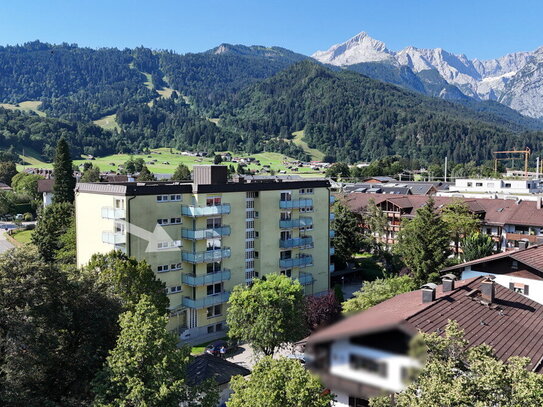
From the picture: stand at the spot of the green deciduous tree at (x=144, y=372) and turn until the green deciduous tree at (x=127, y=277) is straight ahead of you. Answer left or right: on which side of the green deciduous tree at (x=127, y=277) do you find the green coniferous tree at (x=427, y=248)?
right

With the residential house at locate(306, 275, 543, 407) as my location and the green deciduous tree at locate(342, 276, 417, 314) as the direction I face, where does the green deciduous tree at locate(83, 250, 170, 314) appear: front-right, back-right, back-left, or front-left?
front-left

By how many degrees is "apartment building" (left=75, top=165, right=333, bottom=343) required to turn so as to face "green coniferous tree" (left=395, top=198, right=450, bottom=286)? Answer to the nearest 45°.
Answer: approximately 45° to its left

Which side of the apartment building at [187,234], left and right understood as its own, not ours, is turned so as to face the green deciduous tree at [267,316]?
front

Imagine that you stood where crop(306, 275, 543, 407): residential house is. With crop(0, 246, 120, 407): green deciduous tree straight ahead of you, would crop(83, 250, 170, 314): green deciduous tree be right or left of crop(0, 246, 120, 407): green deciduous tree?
right

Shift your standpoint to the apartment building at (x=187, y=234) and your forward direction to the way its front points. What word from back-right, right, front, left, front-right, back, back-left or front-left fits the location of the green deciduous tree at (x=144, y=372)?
front-right

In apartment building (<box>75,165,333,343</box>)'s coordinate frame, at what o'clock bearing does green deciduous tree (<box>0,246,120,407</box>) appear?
The green deciduous tree is roughly at 2 o'clock from the apartment building.

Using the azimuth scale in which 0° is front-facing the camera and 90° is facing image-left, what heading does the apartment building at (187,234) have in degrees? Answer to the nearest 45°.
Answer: approximately 315°

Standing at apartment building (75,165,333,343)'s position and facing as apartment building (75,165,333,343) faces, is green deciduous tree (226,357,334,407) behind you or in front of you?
in front
